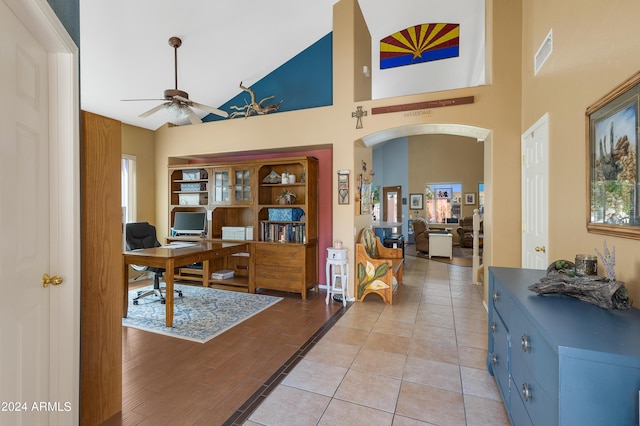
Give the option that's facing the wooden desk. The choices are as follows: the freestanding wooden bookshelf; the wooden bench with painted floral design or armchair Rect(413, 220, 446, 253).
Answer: the freestanding wooden bookshelf

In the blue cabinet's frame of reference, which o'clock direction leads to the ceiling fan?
The ceiling fan is roughly at 12 o'clock from the blue cabinet.

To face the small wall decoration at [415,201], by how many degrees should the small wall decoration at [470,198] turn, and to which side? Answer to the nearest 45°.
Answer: approximately 90° to its right

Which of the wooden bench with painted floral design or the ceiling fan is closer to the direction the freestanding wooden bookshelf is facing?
the ceiling fan

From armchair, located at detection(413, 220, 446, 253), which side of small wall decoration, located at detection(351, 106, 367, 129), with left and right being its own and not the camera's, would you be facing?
back

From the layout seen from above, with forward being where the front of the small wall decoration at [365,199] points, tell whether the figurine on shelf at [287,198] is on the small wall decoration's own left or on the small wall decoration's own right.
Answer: on the small wall decoration's own right

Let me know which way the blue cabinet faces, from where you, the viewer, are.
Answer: facing to the left of the viewer

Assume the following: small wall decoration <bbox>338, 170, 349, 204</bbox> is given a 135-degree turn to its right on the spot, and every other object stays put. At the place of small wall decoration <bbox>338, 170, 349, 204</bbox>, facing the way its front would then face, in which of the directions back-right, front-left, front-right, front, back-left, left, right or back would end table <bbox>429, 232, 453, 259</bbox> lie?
right

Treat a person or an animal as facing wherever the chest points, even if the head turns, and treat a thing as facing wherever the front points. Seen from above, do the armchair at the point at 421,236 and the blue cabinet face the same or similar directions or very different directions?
very different directions
